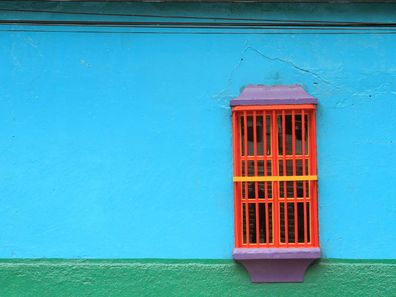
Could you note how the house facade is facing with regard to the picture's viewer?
facing the viewer
